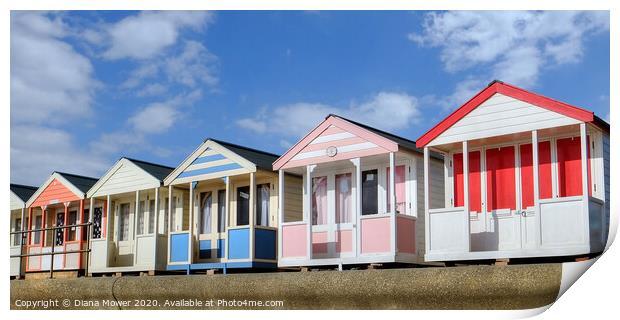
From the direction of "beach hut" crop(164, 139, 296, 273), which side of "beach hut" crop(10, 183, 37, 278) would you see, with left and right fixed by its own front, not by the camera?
left

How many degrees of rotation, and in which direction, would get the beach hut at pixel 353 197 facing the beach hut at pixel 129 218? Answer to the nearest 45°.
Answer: approximately 90° to its right

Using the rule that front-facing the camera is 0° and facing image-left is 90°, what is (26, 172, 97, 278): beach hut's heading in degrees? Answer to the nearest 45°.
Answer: approximately 45°

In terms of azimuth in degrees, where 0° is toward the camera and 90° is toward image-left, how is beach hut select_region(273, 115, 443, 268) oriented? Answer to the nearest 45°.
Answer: approximately 45°

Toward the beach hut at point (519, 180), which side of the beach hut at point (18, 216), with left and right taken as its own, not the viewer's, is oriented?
left

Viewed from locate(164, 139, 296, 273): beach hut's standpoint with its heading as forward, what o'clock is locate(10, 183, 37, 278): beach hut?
locate(10, 183, 37, 278): beach hut is roughly at 3 o'clock from locate(164, 139, 296, 273): beach hut.

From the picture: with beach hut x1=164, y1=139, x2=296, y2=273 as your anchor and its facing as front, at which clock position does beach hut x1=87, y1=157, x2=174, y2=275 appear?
beach hut x1=87, y1=157, x2=174, y2=275 is roughly at 3 o'clock from beach hut x1=164, y1=139, x2=296, y2=273.
